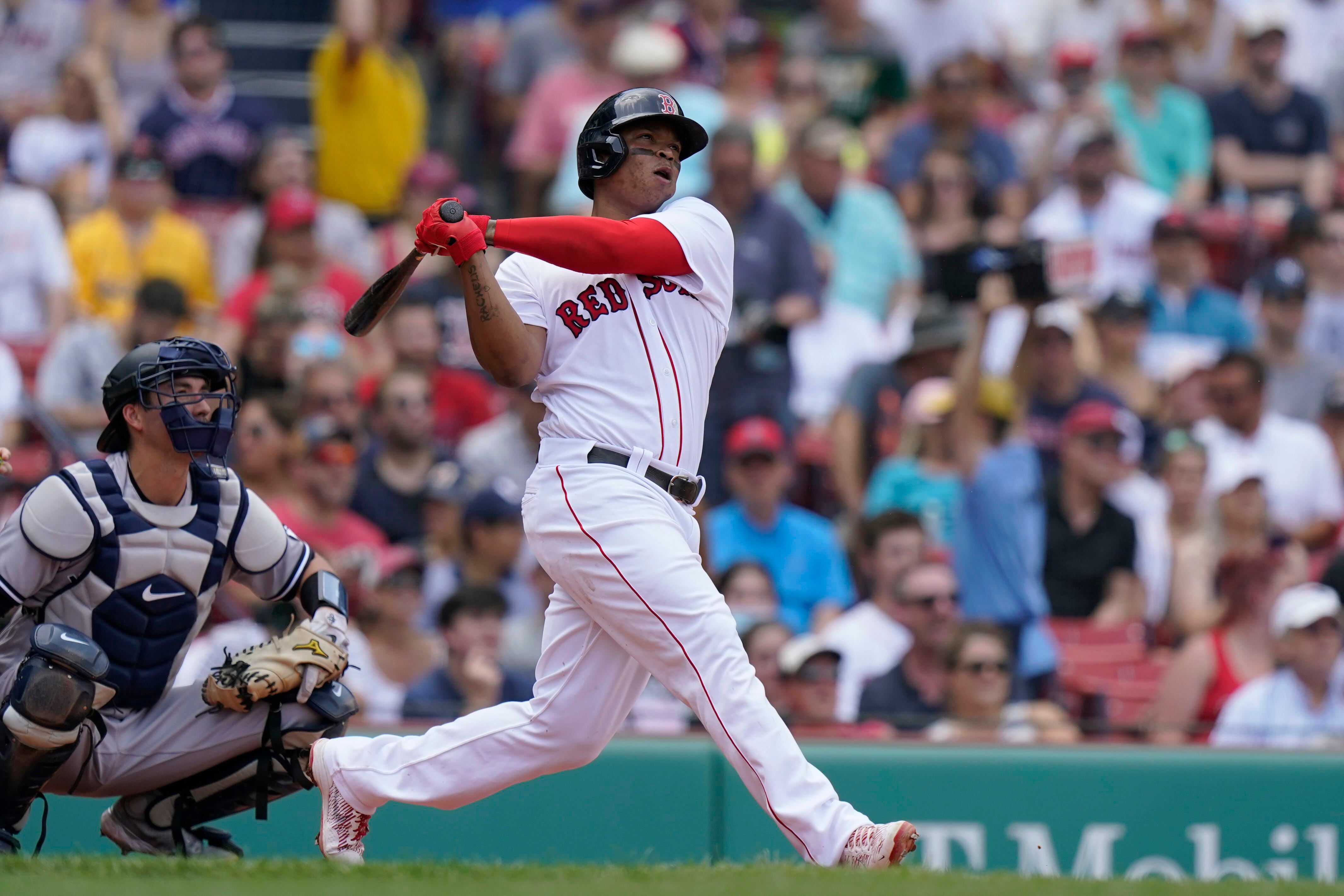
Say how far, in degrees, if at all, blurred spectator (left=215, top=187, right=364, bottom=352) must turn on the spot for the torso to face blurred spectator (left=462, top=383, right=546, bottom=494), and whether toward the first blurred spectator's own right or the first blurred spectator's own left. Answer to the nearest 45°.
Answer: approximately 45° to the first blurred spectator's own left

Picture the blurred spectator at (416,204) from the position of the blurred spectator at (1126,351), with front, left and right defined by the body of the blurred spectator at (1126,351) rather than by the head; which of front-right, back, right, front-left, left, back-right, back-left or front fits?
right

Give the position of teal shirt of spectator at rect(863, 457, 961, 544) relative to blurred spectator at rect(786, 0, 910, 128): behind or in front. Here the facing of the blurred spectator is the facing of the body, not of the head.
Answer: in front

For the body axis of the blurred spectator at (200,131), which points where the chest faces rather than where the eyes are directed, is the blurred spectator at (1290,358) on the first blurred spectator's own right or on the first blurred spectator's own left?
on the first blurred spectator's own left

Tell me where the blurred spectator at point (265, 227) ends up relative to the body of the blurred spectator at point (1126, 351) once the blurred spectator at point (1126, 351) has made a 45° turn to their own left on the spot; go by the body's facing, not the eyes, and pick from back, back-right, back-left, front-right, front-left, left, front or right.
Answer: back-right

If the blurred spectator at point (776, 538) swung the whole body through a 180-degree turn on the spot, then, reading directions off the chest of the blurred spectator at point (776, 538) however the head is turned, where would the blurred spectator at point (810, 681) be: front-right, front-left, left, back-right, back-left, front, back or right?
back

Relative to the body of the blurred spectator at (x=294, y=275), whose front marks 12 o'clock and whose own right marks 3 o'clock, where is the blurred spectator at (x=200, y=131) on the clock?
the blurred spectator at (x=200, y=131) is roughly at 5 o'clock from the blurred spectator at (x=294, y=275).

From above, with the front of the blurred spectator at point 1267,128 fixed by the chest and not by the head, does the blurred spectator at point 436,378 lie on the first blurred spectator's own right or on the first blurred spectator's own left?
on the first blurred spectator's own right

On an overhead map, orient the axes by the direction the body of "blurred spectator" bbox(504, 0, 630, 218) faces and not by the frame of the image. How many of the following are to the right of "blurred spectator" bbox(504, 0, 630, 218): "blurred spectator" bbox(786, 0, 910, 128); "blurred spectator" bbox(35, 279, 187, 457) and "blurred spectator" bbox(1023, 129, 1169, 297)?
1

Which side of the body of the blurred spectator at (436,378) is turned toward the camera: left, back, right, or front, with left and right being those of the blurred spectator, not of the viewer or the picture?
front

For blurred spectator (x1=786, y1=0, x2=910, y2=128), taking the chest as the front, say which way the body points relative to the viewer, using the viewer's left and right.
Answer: facing the viewer

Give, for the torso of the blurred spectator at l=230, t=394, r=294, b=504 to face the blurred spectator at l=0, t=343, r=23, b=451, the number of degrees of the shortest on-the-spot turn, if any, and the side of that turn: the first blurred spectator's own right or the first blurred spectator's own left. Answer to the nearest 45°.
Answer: approximately 90° to the first blurred spectator's own right

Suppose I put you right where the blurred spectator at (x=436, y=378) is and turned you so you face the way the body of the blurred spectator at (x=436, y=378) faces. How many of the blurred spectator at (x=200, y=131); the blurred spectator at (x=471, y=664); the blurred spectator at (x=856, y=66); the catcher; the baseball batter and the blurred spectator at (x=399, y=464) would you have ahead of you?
4
